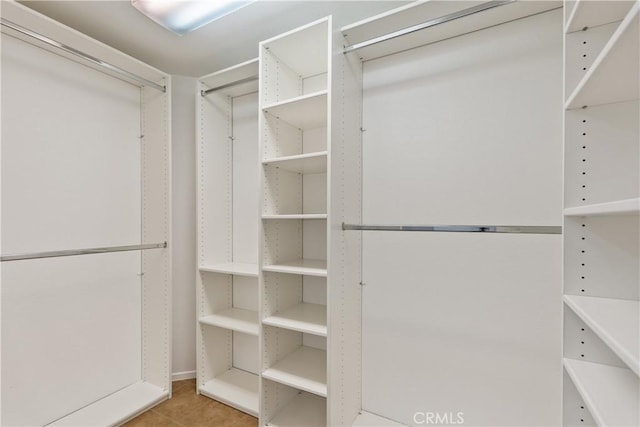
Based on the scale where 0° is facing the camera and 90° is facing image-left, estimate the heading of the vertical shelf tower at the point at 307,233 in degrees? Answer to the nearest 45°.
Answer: approximately 45°

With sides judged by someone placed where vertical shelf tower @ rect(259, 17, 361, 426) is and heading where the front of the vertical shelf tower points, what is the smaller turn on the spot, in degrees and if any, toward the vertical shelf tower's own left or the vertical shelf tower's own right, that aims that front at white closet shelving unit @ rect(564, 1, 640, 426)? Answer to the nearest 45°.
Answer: approximately 90° to the vertical shelf tower's own left

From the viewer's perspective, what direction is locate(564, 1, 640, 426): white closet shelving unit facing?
to the viewer's left

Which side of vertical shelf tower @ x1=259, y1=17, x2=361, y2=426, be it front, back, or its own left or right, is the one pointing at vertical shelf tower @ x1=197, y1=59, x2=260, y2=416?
right

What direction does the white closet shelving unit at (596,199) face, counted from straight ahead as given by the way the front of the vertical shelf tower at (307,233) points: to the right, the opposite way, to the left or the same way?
to the right

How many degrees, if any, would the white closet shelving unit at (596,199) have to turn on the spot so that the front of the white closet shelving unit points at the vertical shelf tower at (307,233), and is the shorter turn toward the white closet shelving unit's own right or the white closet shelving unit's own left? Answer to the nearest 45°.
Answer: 0° — it already faces it

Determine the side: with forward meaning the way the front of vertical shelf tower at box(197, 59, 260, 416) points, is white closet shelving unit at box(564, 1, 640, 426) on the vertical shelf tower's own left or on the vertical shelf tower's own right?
on the vertical shelf tower's own left

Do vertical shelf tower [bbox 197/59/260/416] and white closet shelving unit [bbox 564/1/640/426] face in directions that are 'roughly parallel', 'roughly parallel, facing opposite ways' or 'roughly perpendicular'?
roughly perpendicular

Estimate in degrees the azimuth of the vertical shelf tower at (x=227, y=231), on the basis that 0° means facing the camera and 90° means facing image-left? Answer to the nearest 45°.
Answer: approximately 45°
